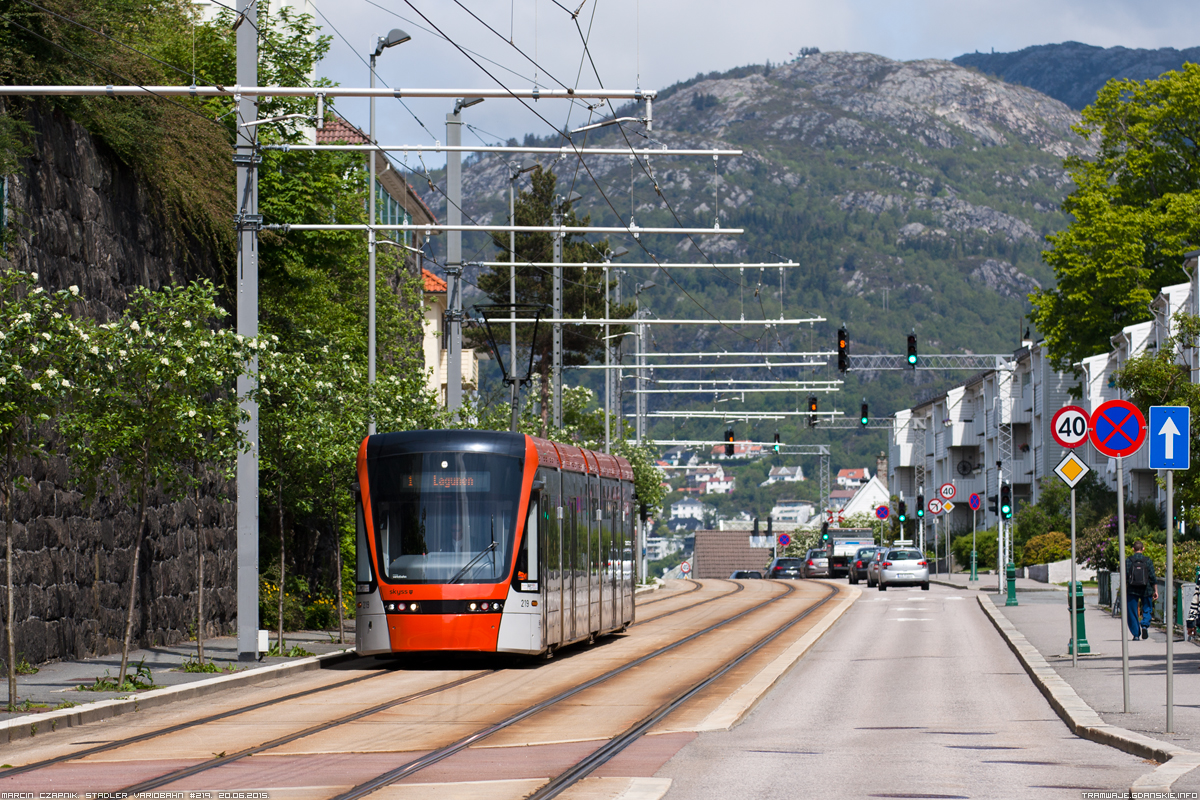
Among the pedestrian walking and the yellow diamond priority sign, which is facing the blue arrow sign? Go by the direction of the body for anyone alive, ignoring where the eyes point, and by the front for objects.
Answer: the yellow diamond priority sign

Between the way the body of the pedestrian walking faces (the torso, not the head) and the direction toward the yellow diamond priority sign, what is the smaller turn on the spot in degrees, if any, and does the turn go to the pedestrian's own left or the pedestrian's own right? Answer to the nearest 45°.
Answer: approximately 180°

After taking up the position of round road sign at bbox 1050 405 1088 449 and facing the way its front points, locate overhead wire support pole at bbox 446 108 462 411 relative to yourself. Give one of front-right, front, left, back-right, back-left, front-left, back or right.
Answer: back-right

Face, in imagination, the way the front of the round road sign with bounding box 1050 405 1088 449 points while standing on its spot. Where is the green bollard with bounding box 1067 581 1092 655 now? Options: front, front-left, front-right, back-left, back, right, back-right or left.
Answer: back

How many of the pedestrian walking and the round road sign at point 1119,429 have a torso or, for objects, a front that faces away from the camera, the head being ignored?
1

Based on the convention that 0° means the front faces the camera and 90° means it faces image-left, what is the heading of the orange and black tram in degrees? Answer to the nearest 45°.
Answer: approximately 0°

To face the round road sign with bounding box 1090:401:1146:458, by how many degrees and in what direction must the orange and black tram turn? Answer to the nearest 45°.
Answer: approximately 45° to its left
